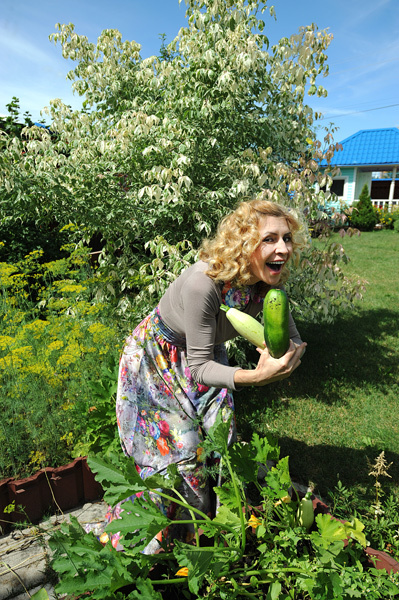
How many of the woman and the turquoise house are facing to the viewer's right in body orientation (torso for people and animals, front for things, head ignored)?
1

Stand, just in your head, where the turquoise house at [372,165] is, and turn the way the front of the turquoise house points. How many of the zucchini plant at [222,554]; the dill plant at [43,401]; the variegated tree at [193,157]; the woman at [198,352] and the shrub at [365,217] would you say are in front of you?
5

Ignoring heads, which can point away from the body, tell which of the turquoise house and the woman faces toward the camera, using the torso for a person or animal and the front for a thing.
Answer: the turquoise house

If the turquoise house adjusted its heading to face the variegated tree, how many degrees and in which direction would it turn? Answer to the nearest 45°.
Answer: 0° — it already faces it

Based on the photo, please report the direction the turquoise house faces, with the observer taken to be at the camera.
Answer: facing the viewer

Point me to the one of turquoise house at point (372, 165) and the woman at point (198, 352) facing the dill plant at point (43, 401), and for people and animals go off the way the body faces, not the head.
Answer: the turquoise house

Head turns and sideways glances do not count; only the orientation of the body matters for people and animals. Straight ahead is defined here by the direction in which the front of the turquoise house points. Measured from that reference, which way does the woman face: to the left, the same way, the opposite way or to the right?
to the left

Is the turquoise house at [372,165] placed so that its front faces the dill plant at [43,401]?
yes

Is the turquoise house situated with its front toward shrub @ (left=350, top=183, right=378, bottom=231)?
yes

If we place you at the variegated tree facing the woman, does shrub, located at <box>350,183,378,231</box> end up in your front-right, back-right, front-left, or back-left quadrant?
back-left

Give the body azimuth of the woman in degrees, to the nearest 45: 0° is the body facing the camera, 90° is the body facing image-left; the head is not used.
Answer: approximately 270°

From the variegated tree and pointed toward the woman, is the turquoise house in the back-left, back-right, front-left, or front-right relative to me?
back-left

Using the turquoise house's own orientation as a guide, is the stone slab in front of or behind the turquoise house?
in front
